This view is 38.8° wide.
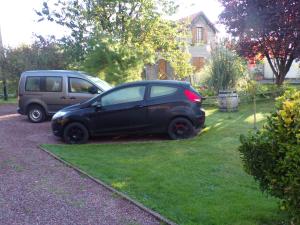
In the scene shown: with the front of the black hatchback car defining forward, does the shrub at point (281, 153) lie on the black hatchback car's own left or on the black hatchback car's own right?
on the black hatchback car's own left

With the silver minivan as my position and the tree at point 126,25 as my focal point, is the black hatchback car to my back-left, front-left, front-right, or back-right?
back-right

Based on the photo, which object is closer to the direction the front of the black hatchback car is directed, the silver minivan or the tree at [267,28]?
the silver minivan

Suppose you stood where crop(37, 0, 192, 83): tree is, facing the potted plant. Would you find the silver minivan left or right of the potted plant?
right

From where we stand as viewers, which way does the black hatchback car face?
facing to the left of the viewer

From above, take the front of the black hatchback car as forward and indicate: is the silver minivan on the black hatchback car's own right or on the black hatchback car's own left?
on the black hatchback car's own right

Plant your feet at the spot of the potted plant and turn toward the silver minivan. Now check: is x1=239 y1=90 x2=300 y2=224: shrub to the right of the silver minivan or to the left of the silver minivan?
left

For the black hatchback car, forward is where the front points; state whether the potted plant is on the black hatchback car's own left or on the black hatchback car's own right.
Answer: on the black hatchback car's own right

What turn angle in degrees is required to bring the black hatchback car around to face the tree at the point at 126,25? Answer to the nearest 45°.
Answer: approximately 90° to its right

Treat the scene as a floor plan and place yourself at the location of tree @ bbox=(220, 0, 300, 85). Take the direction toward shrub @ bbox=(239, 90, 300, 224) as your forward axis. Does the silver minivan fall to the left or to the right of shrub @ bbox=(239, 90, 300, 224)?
right

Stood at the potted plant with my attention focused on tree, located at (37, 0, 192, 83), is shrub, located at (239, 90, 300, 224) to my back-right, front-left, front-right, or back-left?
back-left

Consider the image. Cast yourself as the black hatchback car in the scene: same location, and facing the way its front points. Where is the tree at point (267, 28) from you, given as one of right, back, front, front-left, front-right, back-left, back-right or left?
back-right
